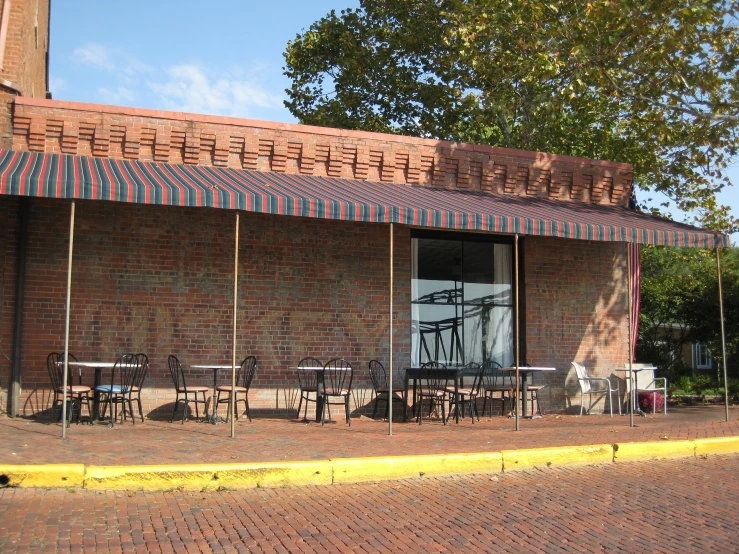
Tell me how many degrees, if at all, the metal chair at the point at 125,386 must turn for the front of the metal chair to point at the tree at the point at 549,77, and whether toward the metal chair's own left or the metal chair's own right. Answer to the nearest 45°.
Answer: approximately 90° to the metal chair's own right

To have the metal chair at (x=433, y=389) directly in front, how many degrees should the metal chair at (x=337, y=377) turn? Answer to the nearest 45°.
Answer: approximately 90° to its right

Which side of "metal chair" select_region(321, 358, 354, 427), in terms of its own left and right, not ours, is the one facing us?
back

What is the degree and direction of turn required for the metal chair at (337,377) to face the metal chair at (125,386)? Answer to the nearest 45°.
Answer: approximately 135° to its left

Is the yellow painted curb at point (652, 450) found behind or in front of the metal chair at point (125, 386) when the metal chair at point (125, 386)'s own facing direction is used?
behind

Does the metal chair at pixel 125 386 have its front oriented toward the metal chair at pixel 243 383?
no

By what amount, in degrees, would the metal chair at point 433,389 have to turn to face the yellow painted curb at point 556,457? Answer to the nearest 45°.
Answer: approximately 135° to its right

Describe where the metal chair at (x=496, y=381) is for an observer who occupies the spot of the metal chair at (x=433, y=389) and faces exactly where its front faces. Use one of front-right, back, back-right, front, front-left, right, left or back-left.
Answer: front-right

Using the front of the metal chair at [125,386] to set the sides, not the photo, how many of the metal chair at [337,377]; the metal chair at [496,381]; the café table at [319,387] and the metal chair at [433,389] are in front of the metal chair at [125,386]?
0

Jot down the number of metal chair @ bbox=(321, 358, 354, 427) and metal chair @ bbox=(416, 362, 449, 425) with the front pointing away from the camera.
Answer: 2

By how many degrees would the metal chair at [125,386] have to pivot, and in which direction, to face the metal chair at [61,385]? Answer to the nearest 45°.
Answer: approximately 45° to its left

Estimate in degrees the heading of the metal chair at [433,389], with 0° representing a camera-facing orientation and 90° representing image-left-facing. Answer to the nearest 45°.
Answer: approximately 180°

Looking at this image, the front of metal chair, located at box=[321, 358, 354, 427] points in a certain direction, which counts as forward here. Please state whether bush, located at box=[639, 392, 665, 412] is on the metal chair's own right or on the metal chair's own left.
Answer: on the metal chair's own right

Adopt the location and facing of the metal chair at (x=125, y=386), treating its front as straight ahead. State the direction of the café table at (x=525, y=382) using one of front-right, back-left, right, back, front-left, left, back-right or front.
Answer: back-right

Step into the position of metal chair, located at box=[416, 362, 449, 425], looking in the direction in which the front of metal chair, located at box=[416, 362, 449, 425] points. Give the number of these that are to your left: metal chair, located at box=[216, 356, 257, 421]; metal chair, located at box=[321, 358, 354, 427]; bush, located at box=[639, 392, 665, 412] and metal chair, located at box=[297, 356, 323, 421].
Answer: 3

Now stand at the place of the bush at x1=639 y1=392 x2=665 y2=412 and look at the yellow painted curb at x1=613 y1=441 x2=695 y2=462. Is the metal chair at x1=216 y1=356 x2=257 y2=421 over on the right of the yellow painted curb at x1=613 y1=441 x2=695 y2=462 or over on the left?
right

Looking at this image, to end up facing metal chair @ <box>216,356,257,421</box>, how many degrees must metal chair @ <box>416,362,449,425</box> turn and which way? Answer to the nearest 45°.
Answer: approximately 90° to its left
